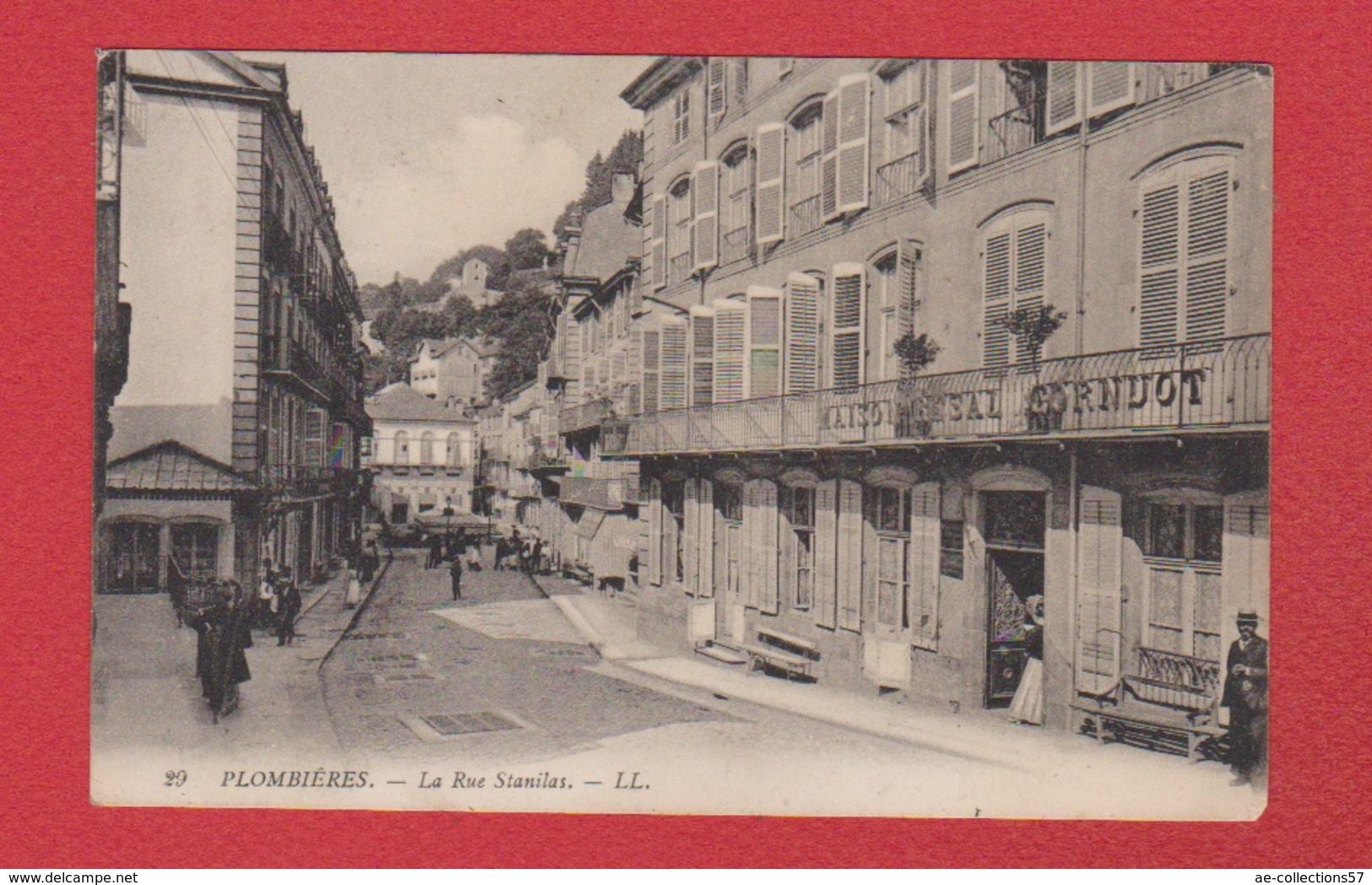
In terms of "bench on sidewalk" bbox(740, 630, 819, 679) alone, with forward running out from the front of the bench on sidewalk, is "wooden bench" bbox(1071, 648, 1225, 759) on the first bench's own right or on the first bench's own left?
on the first bench's own left

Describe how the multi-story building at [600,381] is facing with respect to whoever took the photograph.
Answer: facing the viewer and to the left of the viewer

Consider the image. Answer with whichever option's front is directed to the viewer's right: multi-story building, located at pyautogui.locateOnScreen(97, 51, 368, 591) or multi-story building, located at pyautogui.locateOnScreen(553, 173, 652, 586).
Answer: multi-story building, located at pyautogui.locateOnScreen(97, 51, 368, 591)

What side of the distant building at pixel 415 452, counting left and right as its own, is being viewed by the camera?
front

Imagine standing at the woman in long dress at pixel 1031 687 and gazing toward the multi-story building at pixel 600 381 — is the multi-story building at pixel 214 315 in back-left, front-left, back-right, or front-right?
front-left

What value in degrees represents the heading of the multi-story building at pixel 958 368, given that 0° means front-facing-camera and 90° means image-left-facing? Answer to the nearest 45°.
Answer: approximately 45°

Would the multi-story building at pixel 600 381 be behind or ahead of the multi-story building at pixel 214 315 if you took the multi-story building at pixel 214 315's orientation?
ahead

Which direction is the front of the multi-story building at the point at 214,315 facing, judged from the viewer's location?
facing to the right of the viewer
